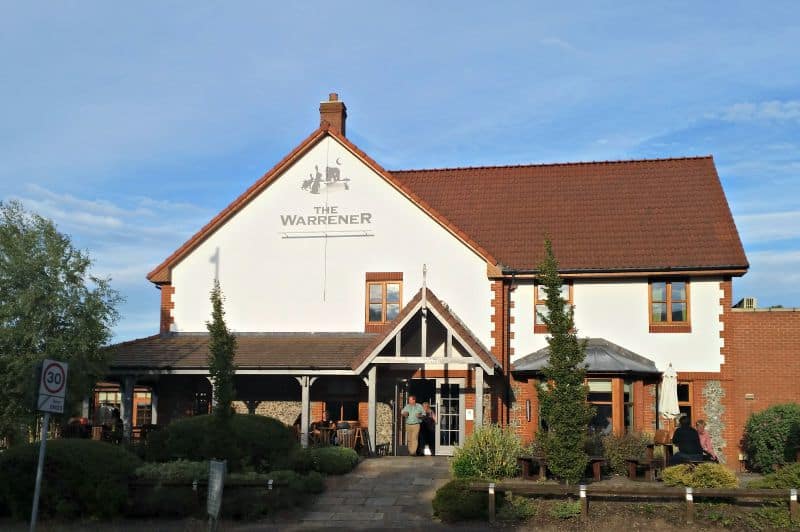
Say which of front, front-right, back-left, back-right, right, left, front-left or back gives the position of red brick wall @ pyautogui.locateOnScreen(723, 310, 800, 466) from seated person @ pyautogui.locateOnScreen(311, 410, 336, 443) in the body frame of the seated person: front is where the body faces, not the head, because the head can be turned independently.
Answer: left

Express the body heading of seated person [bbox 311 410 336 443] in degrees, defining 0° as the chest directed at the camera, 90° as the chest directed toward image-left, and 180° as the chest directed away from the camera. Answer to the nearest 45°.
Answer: approximately 0°

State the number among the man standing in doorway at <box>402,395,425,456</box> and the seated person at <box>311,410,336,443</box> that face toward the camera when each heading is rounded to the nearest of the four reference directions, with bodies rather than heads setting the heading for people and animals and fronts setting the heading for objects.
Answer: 2

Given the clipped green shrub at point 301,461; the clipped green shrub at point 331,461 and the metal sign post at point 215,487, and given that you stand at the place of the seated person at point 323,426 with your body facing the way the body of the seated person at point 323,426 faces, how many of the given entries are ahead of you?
3

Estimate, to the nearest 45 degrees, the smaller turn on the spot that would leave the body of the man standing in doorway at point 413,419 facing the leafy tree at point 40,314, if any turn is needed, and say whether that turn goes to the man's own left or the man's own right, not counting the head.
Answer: approximately 90° to the man's own right

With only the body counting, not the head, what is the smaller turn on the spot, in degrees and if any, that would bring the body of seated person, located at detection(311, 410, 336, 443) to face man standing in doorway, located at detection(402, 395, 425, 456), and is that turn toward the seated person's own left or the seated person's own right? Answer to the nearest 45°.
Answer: approximately 90° to the seated person's own left

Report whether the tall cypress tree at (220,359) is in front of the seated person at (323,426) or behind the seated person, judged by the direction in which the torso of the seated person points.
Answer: in front

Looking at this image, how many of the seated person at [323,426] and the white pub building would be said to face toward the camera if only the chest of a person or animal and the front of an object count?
2

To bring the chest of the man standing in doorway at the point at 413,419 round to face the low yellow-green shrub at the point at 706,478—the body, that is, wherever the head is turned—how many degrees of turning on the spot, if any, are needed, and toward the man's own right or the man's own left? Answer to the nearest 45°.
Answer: approximately 45° to the man's own left
